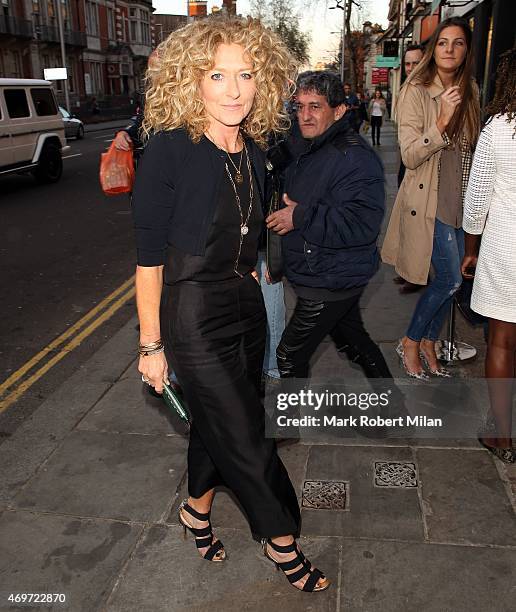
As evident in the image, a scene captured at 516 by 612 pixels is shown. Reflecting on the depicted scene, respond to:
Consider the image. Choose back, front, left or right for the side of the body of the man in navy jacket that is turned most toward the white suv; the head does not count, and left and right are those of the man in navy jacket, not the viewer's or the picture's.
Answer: right

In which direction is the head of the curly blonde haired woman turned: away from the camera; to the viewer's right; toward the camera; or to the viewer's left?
toward the camera

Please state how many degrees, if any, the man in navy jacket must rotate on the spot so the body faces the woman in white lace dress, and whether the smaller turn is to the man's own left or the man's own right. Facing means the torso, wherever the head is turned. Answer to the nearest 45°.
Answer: approximately 135° to the man's own left

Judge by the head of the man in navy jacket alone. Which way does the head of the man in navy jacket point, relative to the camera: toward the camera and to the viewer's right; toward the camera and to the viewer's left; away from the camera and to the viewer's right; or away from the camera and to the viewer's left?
toward the camera and to the viewer's left

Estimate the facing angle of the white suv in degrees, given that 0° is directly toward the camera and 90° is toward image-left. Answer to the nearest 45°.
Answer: approximately 45°

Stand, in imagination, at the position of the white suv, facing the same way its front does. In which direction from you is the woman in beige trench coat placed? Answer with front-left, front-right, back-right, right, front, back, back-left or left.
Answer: front-left

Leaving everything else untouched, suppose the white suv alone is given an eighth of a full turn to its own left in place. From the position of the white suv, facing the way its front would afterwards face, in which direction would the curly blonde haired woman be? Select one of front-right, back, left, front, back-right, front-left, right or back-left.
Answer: front

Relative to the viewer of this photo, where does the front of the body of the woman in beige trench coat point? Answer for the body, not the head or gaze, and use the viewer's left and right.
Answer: facing the viewer and to the right of the viewer

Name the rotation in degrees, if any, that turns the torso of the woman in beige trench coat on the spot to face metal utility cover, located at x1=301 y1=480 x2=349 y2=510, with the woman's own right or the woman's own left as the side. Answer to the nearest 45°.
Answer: approximately 45° to the woman's own right

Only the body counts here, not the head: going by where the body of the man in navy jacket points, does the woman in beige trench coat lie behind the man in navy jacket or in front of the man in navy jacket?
behind

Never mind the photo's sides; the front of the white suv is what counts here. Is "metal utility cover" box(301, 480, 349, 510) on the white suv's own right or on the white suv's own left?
on the white suv's own left

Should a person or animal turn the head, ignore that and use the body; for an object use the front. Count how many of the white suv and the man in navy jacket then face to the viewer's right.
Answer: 0

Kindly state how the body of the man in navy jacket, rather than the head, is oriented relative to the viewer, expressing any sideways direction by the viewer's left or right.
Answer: facing the viewer and to the left of the viewer

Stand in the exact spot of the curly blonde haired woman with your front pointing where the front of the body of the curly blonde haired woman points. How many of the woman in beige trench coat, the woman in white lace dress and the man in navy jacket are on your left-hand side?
3

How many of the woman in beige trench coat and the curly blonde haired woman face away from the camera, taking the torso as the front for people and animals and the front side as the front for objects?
0
